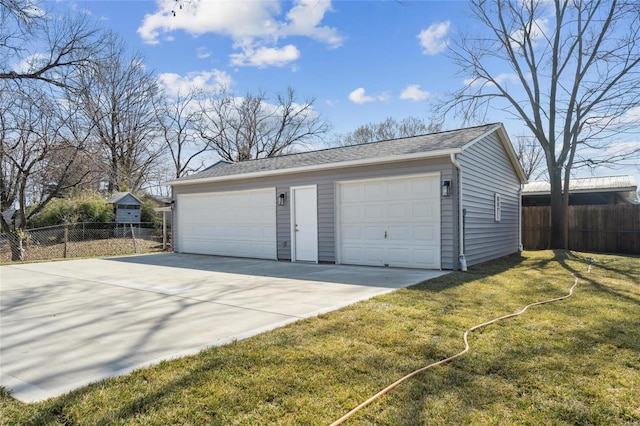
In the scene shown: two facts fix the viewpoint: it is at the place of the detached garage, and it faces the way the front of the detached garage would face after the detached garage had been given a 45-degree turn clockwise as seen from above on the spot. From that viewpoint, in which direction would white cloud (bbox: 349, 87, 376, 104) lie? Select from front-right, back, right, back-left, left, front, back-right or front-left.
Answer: right

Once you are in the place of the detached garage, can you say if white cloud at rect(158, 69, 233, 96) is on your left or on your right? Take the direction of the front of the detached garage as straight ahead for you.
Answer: on your right

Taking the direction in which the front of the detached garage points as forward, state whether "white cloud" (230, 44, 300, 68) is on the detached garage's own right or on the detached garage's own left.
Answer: on the detached garage's own right

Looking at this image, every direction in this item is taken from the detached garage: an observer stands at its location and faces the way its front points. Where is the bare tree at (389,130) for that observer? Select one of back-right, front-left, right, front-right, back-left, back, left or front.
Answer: back-right

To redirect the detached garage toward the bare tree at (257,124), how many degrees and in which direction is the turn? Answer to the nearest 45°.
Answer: approximately 135° to its right

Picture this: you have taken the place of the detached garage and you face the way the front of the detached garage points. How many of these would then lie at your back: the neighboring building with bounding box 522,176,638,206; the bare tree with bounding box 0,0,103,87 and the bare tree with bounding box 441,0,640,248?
2

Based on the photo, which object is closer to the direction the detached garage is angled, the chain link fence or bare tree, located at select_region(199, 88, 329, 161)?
the chain link fence

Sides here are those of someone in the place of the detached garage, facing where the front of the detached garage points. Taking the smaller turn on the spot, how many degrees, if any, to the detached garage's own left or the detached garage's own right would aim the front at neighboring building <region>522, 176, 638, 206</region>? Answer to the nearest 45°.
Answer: approximately 180°

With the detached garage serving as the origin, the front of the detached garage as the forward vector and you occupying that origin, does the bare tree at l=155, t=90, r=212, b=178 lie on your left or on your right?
on your right

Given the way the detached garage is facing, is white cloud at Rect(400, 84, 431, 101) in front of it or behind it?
behind

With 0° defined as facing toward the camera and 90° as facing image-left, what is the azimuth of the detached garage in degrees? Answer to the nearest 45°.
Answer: approximately 45°
